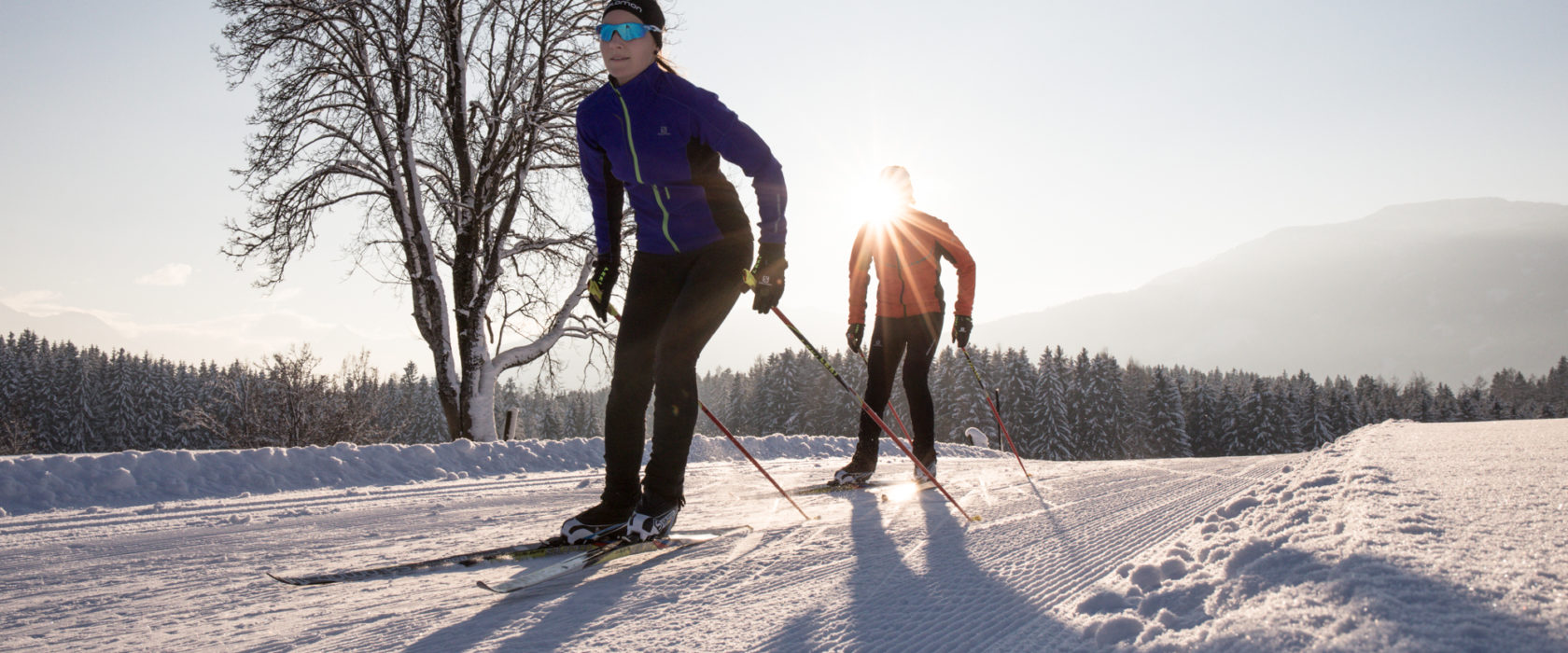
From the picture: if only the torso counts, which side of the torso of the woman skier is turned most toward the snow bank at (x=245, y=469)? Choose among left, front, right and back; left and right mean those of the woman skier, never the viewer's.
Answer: right

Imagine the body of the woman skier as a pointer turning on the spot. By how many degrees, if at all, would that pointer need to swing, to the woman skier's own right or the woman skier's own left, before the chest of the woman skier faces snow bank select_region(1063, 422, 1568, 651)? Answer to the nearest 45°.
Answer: approximately 90° to the woman skier's own left

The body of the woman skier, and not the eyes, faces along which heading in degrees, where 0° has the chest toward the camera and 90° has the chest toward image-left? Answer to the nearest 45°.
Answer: approximately 45°
